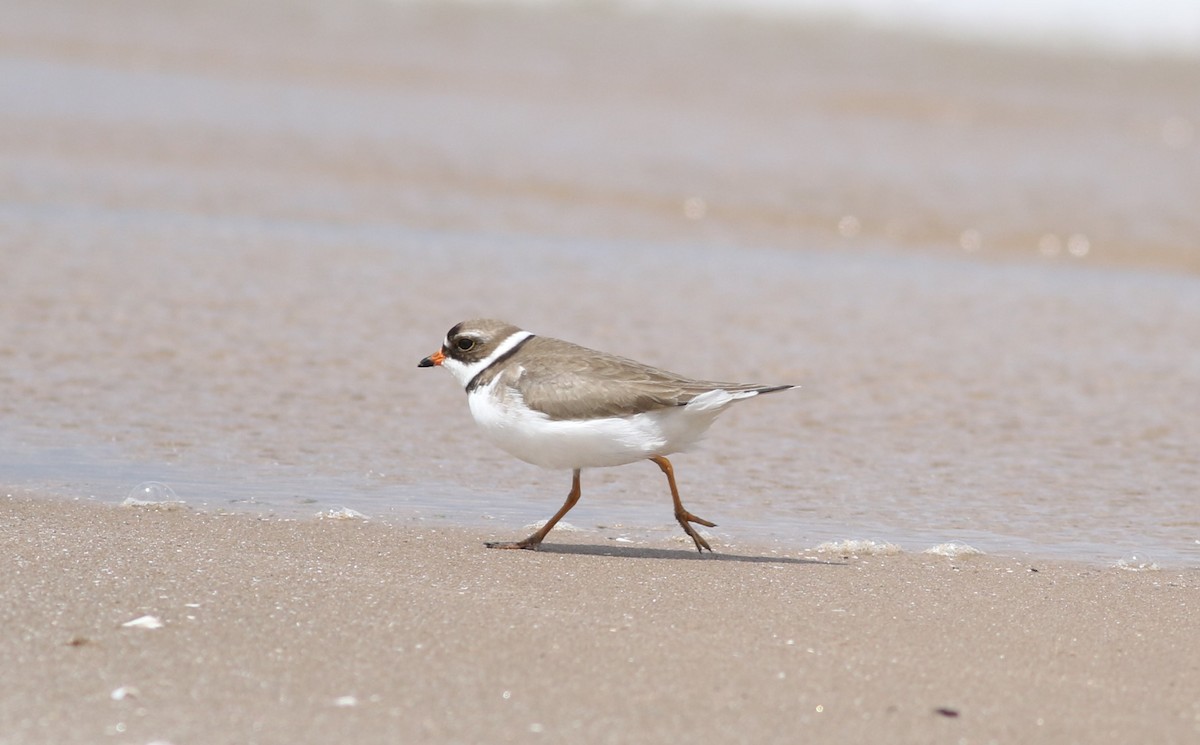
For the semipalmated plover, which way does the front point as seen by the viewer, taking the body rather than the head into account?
to the viewer's left
